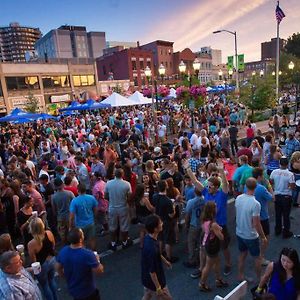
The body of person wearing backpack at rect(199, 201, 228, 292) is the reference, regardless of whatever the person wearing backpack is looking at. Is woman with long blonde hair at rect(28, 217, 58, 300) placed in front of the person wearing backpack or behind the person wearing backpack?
behind

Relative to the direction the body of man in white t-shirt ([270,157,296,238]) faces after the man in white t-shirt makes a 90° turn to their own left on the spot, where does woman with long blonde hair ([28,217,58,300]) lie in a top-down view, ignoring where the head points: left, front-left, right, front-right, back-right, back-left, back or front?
front-left

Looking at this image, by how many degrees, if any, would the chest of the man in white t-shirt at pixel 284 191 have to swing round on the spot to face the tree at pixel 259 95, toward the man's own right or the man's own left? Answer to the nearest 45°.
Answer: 0° — they already face it

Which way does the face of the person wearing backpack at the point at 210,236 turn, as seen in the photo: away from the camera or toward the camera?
away from the camera

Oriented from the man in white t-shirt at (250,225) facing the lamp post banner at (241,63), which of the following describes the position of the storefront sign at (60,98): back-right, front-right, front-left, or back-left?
front-left

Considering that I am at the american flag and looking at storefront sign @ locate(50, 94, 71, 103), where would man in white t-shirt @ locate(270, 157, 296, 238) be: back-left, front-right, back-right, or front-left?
front-left

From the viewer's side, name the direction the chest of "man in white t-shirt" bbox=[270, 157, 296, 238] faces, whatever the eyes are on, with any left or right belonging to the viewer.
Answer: facing away from the viewer

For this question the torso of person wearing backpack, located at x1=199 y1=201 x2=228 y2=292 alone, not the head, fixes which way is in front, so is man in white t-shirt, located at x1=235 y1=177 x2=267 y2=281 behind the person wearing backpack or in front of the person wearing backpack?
in front

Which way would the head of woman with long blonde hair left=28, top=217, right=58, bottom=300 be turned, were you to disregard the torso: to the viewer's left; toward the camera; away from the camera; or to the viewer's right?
away from the camera
